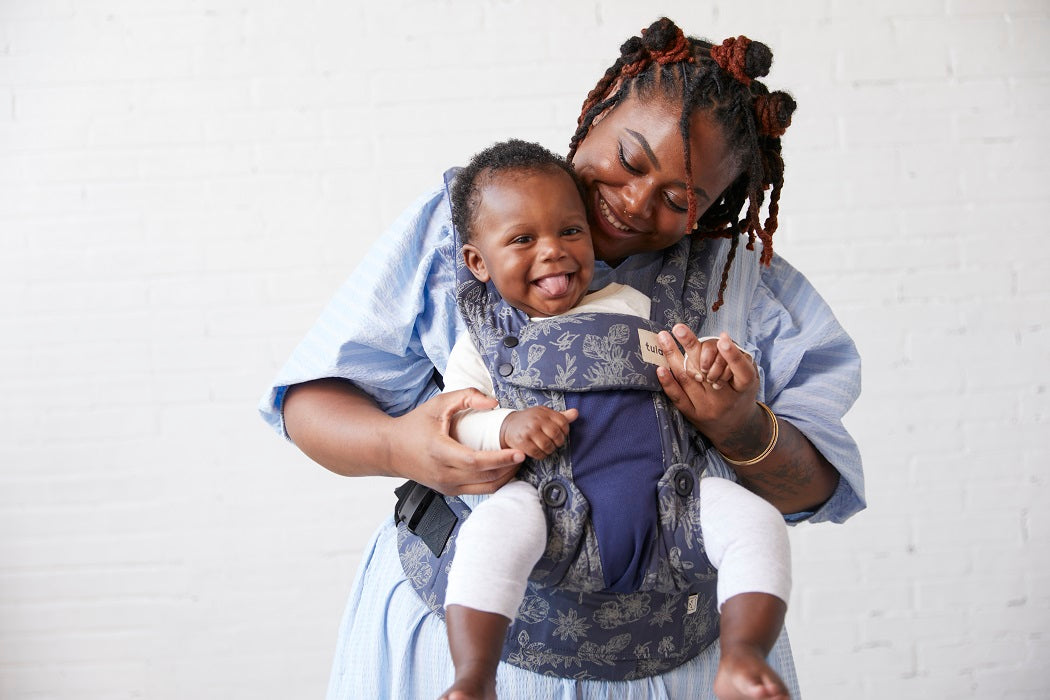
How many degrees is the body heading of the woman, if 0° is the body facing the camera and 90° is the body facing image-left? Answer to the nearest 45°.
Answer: approximately 0°

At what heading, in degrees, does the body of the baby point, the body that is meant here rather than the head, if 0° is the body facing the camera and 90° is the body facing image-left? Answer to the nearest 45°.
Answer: approximately 0°
